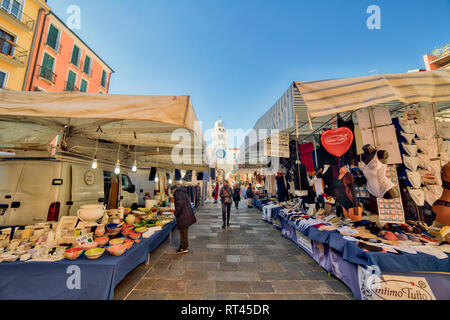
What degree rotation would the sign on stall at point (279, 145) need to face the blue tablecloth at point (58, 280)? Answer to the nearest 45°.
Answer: approximately 45° to its right

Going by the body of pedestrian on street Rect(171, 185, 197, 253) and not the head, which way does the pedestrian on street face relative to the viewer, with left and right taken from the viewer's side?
facing to the left of the viewer

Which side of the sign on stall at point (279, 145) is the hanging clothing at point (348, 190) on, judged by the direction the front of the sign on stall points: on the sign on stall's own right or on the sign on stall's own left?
on the sign on stall's own left

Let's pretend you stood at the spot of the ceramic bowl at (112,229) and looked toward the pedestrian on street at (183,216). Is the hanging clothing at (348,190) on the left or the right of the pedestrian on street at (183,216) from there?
right

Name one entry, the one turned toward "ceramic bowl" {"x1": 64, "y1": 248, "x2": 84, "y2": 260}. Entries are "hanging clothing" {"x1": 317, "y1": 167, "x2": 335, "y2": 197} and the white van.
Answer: the hanging clothing

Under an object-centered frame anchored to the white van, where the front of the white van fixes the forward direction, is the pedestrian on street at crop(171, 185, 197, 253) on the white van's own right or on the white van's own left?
on the white van's own right

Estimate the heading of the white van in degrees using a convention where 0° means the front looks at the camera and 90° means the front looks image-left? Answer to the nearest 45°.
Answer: approximately 225°

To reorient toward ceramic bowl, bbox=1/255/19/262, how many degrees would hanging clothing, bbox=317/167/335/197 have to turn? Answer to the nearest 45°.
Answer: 0° — it already faces it

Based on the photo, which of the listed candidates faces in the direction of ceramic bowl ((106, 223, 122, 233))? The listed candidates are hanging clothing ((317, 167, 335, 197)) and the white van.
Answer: the hanging clothing

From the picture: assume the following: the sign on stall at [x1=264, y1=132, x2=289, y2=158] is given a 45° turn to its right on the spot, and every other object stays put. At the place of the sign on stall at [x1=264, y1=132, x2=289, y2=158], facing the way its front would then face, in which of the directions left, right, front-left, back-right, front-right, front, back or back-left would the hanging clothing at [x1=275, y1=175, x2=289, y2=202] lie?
back-right
